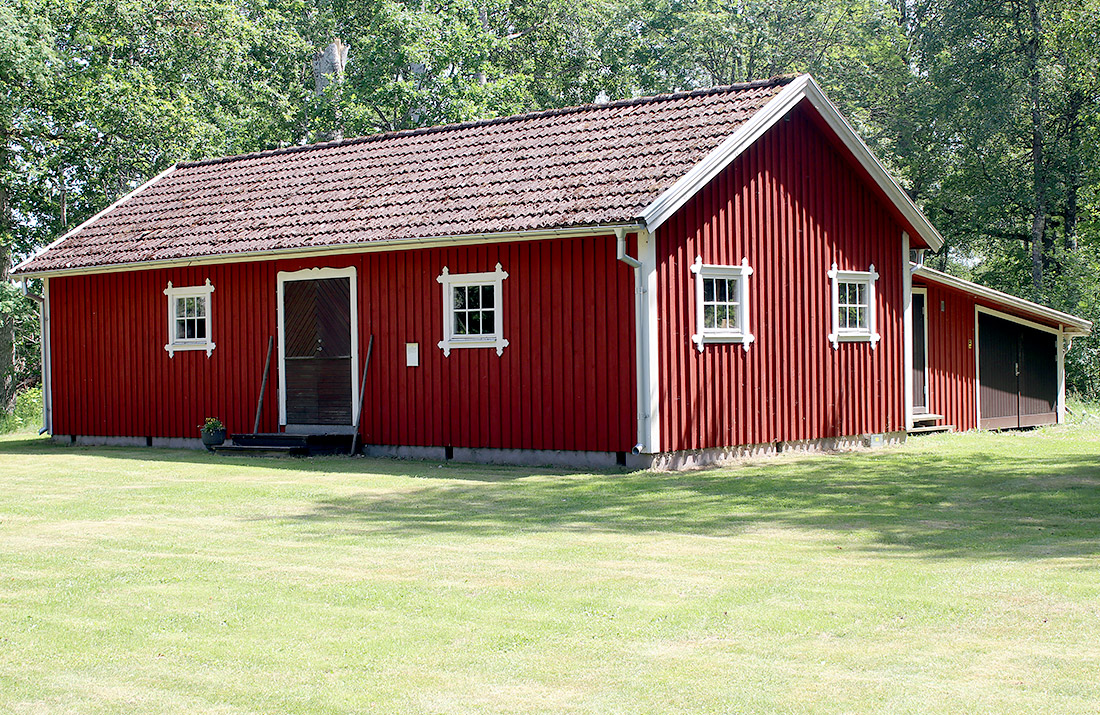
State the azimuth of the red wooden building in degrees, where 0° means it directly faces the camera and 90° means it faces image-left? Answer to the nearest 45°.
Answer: approximately 45°

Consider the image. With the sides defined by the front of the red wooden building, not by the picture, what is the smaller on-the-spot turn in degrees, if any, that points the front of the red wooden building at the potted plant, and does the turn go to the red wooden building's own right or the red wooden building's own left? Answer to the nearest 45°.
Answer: approximately 45° to the red wooden building's own right
